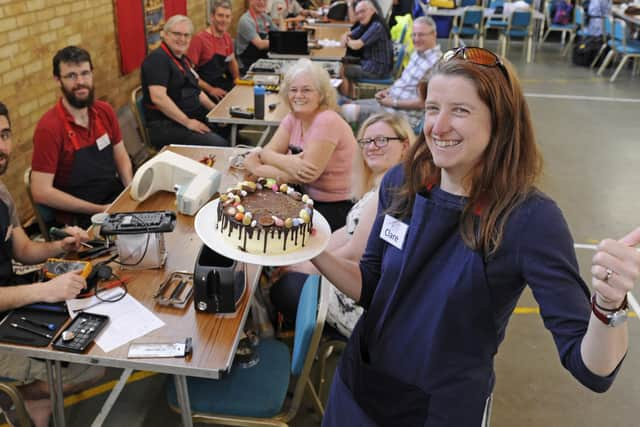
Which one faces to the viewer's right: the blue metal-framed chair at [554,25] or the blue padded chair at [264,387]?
the blue metal-framed chair at [554,25]

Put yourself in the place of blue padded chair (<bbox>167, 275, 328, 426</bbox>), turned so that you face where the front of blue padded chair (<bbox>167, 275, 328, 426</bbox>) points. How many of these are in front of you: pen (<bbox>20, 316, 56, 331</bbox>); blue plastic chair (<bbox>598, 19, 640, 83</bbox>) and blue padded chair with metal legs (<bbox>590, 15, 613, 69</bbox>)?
1

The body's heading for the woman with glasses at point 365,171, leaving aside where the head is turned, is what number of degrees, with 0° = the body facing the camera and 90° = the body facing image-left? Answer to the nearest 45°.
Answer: approximately 45°

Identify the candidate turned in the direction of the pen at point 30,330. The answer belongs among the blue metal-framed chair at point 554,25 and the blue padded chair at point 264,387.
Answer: the blue padded chair at point 264,387

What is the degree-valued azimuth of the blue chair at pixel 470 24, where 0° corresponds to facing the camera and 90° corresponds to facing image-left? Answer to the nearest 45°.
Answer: approximately 45°

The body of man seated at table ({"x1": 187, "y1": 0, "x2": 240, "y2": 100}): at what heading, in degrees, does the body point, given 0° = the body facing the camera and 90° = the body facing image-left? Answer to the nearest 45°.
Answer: approximately 315°

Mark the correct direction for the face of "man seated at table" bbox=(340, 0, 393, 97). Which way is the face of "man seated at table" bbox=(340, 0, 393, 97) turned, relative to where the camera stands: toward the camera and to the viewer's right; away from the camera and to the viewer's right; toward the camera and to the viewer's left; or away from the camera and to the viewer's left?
toward the camera and to the viewer's left

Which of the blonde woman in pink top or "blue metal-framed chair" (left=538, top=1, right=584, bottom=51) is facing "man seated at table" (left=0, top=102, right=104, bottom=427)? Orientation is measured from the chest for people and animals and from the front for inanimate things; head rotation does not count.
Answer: the blonde woman in pink top

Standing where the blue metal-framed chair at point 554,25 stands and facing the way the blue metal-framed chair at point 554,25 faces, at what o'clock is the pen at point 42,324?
The pen is roughly at 3 o'clock from the blue metal-framed chair.

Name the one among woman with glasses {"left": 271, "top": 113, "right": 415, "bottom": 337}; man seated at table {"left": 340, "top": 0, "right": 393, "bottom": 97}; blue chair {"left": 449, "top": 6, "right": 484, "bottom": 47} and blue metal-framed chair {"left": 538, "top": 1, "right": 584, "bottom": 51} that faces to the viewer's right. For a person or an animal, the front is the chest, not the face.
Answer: blue metal-framed chair {"left": 538, "top": 1, "right": 584, "bottom": 51}

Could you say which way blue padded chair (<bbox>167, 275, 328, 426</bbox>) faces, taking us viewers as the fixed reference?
facing to the left of the viewer

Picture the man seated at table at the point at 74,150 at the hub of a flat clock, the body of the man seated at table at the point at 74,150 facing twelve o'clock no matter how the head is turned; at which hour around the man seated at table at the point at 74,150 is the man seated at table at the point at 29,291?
the man seated at table at the point at 29,291 is roughly at 2 o'clock from the man seated at table at the point at 74,150.

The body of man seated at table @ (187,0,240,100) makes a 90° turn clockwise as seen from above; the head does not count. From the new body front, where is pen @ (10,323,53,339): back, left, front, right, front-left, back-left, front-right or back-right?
front-left

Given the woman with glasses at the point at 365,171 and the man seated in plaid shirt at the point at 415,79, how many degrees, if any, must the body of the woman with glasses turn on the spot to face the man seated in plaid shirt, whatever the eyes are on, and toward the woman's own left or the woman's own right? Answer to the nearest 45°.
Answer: approximately 135° to the woman's own right
